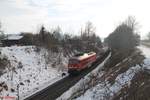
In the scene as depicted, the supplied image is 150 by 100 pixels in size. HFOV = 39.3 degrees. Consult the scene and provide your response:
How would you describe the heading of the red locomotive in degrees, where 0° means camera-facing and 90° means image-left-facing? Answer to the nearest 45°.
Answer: approximately 45°
